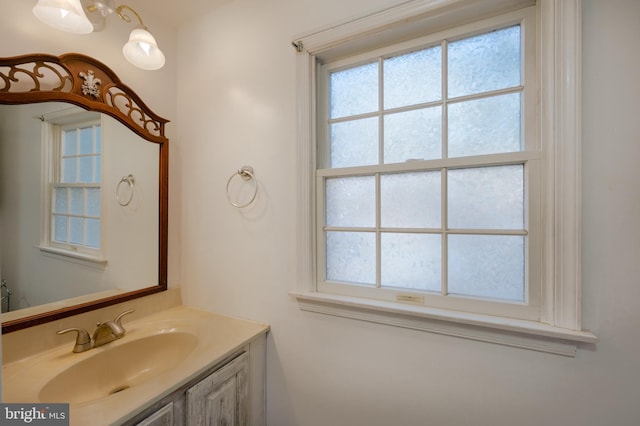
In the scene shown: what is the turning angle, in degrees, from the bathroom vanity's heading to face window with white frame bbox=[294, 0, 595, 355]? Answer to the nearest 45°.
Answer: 0° — it already faces it

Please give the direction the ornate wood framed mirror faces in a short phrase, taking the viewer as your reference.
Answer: facing the viewer and to the right of the viewer

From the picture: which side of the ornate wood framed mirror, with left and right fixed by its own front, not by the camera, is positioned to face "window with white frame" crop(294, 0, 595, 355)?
front

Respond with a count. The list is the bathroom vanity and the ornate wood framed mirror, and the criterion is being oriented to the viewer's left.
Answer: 0

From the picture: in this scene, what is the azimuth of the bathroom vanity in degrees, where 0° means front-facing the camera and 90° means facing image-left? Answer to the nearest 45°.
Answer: approximately 315°
